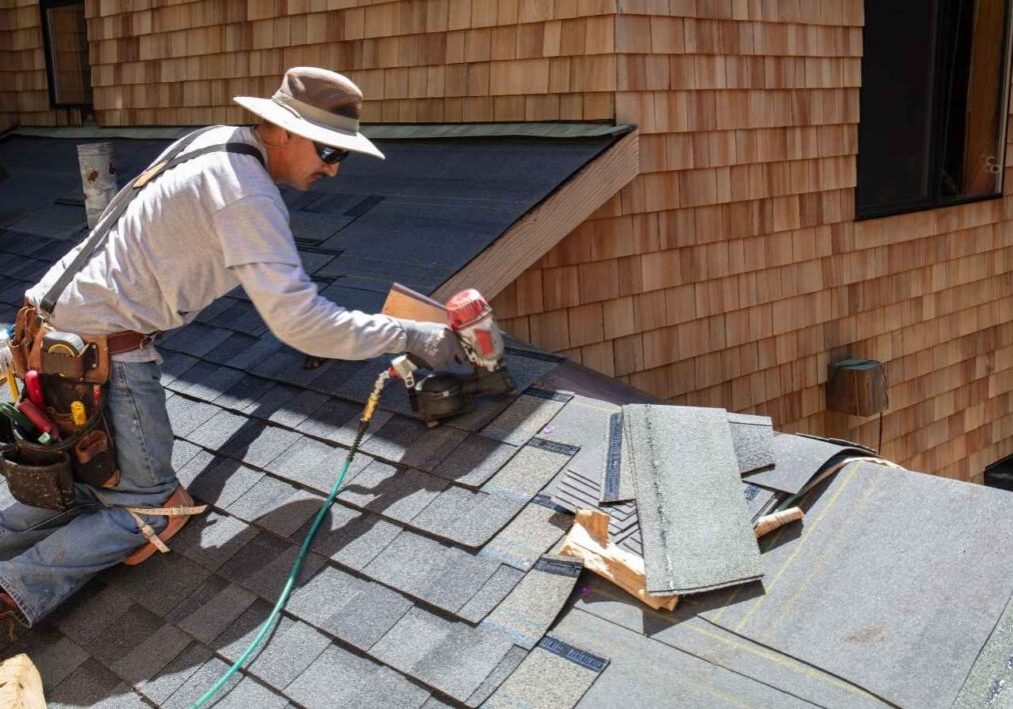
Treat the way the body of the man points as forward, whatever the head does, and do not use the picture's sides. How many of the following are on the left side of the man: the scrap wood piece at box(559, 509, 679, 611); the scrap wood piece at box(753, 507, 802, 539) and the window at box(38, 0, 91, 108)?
1

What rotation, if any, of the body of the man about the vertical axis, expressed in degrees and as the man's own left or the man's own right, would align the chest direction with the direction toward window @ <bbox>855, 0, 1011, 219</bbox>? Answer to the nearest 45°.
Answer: approximately 45° to the man's own left

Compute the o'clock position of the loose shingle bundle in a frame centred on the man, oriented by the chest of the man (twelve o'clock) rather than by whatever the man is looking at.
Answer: The loose shingle bundle is roughly at 1 o'clock from the man.

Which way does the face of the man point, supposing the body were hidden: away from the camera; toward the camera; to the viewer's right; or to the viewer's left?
to the viewer's right

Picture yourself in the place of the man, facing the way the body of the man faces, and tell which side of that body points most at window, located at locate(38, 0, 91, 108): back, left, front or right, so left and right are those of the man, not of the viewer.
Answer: left

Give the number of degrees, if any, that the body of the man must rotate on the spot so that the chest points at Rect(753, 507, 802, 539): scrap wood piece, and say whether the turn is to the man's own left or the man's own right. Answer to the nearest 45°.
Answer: approximately 45° to the man's own right

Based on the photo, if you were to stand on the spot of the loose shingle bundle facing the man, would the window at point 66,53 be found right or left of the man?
right

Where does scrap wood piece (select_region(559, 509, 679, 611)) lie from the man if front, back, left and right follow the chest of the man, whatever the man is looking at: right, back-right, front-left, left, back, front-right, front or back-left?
front-right

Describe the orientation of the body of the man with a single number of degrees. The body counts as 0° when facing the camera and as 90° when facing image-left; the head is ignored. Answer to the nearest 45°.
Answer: approximately 270°
